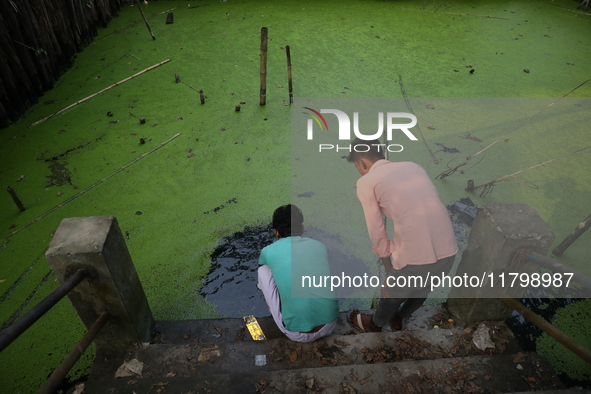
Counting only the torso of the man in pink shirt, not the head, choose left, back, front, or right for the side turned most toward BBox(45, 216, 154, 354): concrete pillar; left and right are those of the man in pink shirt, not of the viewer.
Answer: left

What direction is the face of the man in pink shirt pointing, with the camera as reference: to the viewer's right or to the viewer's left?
to the viewer's left

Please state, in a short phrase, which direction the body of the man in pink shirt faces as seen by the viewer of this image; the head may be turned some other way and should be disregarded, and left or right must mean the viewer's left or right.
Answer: facing away from the viewer and to the left of the viewer

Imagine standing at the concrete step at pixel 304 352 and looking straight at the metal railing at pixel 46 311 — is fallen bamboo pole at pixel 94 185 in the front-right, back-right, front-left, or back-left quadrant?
front-right

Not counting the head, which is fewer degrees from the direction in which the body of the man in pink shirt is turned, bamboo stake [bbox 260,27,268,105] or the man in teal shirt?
the bamboo stake

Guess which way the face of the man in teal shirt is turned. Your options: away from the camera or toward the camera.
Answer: away from the camera

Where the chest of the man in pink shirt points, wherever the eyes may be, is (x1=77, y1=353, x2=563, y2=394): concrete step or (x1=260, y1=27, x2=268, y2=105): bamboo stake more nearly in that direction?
the bamboo stake

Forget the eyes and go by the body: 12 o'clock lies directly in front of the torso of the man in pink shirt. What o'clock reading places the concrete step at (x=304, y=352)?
The concrete step is roughly at 9 o'clock from the man in pink shirt.

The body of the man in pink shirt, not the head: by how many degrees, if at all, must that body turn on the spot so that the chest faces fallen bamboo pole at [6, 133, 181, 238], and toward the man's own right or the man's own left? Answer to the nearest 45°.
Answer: approximately 45° to the man's own left
